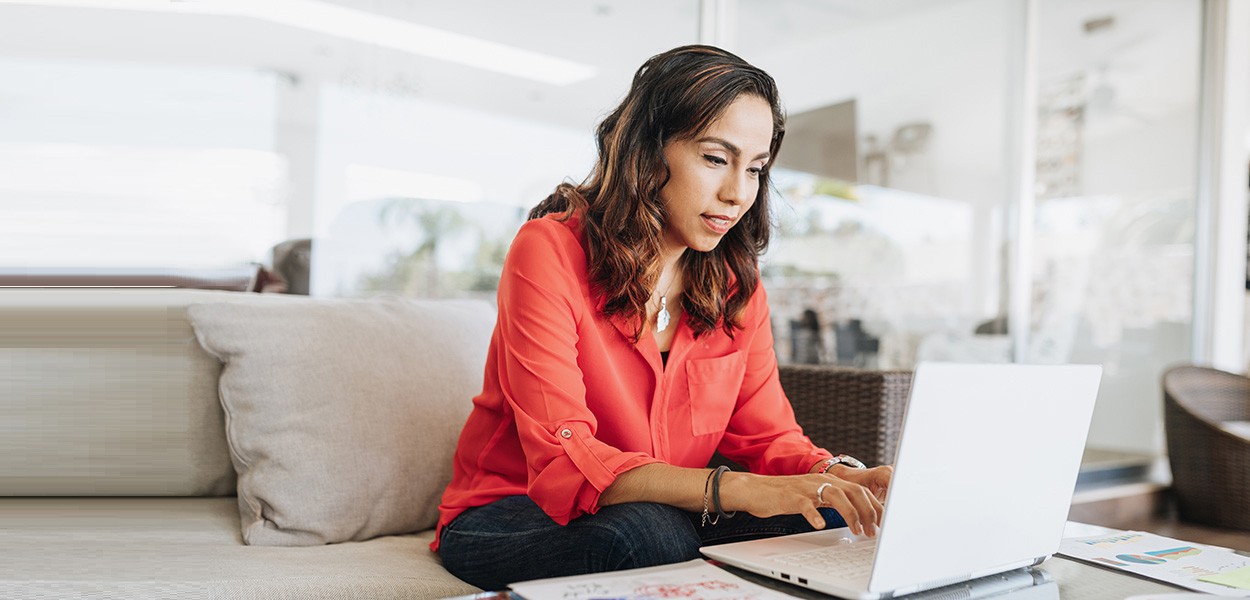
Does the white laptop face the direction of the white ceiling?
yes

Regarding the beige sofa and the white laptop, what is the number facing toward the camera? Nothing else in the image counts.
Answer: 1

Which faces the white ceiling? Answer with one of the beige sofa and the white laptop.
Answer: the white laptop

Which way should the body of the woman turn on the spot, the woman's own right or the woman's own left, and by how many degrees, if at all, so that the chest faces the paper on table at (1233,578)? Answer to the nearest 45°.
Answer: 0° — they already face it

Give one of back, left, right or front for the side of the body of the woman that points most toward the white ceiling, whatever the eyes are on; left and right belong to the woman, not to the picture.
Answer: back

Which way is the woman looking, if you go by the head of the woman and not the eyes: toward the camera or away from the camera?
toward the camera

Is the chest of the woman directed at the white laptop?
yes

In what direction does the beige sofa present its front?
toward the camera

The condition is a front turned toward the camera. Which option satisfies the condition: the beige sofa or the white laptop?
the beige sofa

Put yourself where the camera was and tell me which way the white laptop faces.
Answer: facing away from the viewer and to the left of the viewer

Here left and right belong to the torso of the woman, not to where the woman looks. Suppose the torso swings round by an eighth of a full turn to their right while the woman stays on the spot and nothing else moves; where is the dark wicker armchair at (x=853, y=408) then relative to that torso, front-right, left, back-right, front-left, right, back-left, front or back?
back-left

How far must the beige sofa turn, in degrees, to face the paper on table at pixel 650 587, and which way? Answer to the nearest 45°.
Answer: approximately 45° to its left

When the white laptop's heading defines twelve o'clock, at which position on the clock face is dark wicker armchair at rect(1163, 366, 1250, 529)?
The dark wicker armchair is roughly at 2 o'clock from the white laptop.

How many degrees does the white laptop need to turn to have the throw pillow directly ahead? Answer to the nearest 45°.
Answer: approximately 45° to its left

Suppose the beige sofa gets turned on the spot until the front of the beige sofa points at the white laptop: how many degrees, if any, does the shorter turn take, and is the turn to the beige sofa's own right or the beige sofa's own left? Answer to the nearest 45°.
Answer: approximately 45° to the beige sofa's own left

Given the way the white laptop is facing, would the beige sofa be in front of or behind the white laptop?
in front

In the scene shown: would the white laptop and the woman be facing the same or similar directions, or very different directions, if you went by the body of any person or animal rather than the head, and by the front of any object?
very different directions
